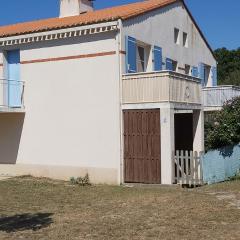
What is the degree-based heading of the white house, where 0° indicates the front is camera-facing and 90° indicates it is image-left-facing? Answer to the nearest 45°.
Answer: approximately 315°

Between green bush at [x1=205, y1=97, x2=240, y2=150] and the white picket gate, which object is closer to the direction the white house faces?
the white picket gate

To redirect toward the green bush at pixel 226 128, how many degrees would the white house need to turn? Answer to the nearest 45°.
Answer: approximately 45° to its left

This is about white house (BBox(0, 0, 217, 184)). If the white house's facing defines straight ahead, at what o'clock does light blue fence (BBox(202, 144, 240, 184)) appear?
The light blue fence is roughly at 11 o'clock from the white house.
